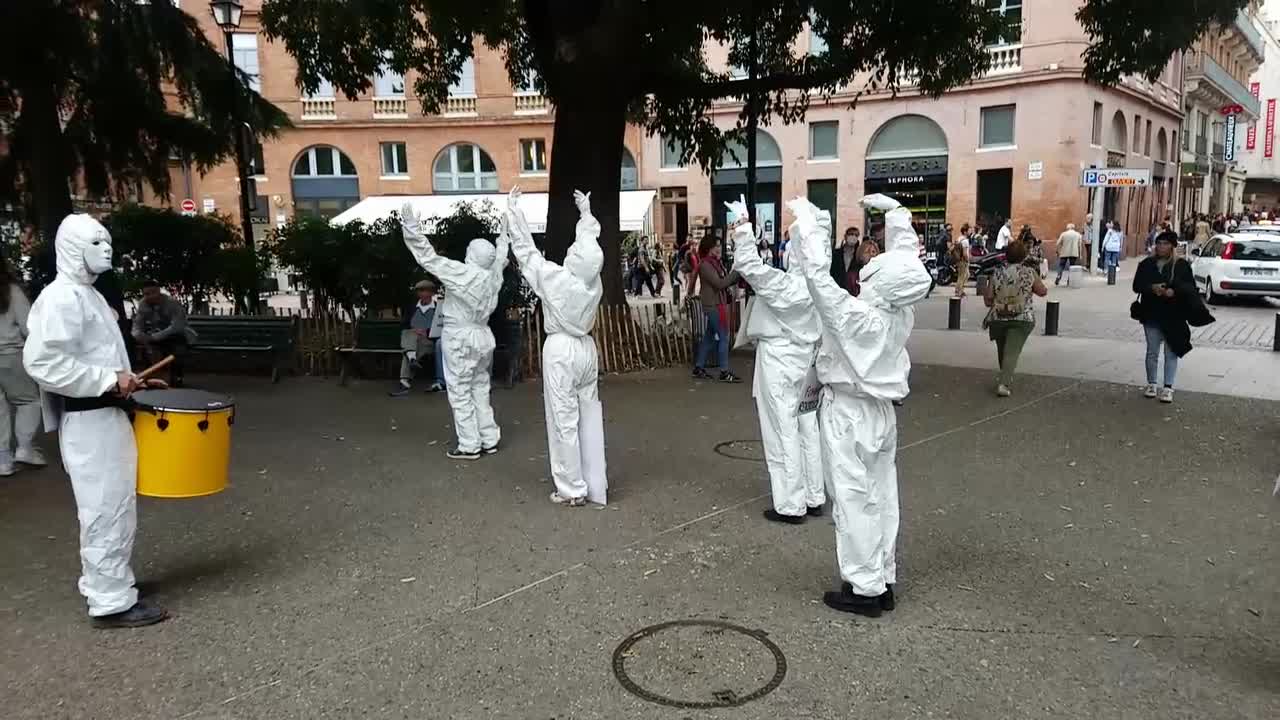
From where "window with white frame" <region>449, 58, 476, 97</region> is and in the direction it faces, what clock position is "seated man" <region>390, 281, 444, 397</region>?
The seated man is roughly at 12 o'clock from the window with white frame.

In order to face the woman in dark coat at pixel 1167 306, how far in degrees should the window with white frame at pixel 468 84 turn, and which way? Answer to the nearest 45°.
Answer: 0° — it already faces them

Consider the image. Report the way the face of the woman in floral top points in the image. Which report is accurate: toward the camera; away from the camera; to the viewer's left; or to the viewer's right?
away from the camera

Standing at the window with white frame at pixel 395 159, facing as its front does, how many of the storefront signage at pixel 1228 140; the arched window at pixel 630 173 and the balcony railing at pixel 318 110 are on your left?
2

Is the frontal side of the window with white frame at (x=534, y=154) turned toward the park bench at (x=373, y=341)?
yes

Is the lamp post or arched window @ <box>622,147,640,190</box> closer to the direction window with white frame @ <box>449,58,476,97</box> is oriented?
the lamp post

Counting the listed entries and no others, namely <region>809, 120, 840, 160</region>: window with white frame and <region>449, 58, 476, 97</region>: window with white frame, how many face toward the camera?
2

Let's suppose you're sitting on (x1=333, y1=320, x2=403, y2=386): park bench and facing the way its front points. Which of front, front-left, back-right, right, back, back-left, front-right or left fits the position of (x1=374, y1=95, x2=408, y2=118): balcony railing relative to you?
back-right

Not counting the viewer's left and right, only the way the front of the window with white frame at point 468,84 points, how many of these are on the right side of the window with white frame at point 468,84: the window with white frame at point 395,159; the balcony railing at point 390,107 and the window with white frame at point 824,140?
2
